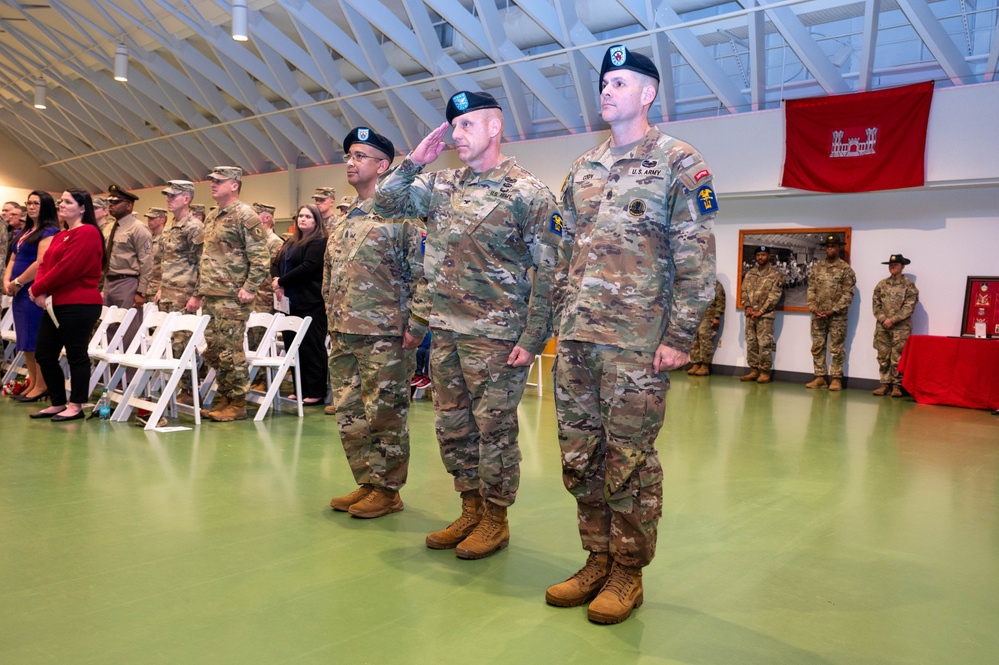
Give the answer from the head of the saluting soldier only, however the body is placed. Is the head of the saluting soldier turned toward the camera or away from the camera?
toward the camera

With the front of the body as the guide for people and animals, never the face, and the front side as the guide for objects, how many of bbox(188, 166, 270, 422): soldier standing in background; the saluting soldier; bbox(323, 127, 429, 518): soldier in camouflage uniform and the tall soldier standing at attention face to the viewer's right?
0

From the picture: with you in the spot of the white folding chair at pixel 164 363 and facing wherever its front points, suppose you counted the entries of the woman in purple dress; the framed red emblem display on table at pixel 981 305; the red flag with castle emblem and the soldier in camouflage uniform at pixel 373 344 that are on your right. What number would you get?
1

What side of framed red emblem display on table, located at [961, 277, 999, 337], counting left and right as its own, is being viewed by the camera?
front

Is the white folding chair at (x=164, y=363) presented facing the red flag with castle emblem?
no

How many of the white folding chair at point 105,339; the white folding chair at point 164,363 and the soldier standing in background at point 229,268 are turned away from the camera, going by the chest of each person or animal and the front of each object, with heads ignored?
0

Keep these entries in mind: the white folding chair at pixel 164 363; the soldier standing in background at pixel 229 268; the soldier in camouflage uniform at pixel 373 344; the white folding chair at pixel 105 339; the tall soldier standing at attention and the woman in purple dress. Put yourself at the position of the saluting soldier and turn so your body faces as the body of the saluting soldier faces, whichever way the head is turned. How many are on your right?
5

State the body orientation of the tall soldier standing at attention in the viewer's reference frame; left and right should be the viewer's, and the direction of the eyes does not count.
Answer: facing the viewer and to the left of the viewer

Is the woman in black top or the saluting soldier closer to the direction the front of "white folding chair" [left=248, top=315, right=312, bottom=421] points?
the saluting soldier

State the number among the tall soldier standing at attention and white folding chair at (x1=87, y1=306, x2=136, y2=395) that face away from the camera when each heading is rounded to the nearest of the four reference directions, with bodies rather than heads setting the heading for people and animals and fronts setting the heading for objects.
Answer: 0

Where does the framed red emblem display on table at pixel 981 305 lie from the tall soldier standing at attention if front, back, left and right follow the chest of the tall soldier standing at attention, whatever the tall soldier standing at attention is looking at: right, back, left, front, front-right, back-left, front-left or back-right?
back

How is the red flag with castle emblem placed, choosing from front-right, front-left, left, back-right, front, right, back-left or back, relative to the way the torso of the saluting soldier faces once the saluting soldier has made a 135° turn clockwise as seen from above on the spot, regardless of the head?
front-right

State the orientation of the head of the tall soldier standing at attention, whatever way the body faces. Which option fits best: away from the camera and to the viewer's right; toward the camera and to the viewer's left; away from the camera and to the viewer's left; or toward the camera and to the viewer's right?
toward the camera and to the viewer's left
